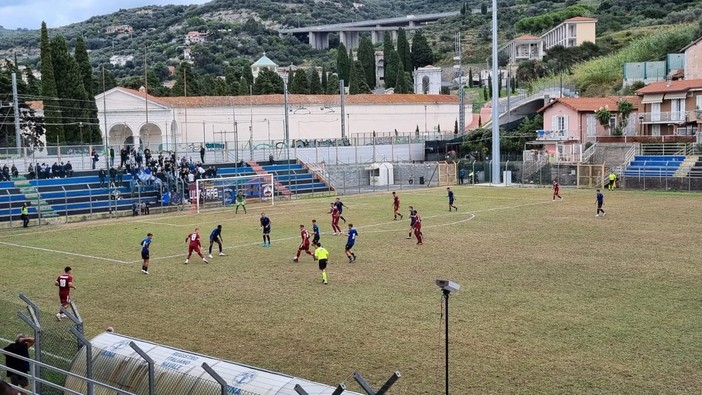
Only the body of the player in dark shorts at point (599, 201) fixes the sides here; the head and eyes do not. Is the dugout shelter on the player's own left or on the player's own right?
on the player's own left

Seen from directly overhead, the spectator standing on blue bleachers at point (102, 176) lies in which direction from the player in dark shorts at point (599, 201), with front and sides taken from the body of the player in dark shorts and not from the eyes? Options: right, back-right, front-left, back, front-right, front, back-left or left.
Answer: front

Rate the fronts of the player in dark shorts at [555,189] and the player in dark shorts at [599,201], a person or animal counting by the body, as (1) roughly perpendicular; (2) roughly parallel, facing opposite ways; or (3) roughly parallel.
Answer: roughly parallel

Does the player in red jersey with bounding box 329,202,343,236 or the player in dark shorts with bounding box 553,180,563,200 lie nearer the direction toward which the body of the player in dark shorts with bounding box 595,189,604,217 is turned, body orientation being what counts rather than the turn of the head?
the player in red jersey

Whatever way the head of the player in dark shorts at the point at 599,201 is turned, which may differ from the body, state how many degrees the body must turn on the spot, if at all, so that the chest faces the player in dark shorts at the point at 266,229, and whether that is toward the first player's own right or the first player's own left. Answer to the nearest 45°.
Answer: approximately 45° to the first player's own left

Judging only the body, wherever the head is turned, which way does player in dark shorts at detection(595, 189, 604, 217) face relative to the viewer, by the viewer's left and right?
facing to the left of the viewer

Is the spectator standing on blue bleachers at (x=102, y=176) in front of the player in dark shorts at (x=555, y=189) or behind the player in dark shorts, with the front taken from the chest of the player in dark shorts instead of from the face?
in front

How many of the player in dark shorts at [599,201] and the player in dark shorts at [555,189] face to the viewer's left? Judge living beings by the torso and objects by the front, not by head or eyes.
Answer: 2

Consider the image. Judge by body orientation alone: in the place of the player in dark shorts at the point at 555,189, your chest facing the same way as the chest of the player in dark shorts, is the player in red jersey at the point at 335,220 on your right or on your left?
on your left

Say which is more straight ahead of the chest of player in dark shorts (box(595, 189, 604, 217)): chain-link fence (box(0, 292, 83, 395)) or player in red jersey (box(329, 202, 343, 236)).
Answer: the player in red jersey

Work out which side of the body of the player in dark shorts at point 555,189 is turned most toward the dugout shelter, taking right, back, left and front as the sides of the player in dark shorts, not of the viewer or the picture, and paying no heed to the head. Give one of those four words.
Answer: left

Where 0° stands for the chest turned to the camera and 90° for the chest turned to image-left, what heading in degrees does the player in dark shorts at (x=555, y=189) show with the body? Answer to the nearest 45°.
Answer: approximately 90°
